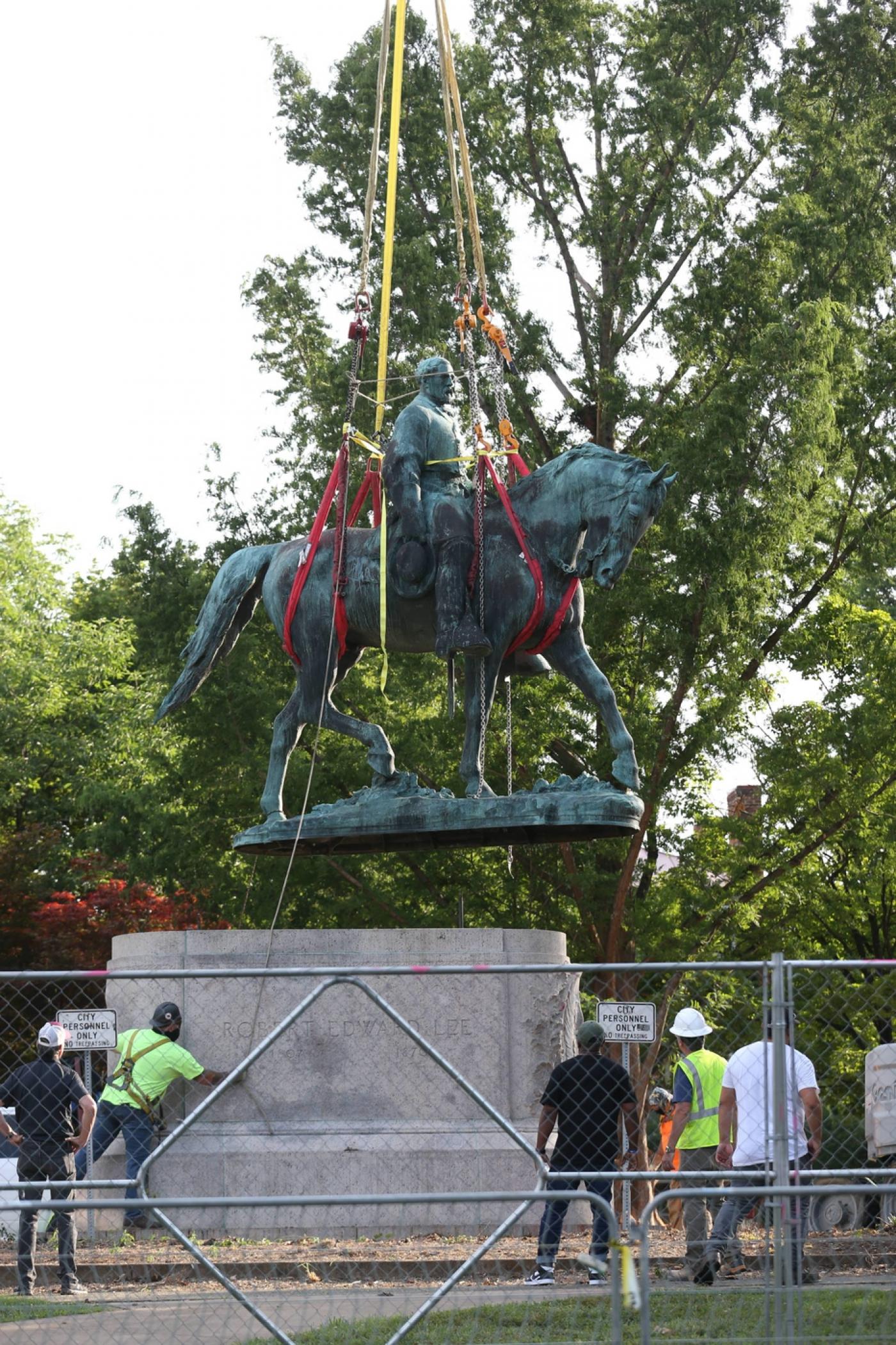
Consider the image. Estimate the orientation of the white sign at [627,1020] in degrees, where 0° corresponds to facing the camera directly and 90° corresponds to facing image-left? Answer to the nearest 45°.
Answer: approximately 0°

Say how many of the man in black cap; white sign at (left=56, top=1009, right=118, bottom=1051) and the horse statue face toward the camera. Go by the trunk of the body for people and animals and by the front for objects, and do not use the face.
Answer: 1

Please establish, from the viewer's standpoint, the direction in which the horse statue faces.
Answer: facing to the right of the viewer

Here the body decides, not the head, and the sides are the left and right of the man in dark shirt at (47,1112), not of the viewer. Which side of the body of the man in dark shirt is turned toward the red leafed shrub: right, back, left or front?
front

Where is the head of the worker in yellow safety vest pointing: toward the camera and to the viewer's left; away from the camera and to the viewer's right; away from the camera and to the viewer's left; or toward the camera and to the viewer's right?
away from the camera and to the viewer's left

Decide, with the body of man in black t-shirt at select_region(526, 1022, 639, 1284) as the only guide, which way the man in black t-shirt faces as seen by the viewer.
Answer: away from the camera

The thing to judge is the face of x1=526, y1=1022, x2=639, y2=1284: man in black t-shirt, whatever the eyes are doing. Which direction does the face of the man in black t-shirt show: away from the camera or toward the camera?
away from the camera

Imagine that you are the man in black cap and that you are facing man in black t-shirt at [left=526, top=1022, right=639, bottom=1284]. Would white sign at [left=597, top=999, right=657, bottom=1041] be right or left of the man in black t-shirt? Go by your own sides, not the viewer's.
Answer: left
